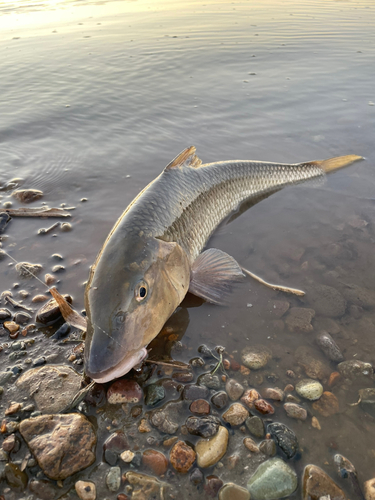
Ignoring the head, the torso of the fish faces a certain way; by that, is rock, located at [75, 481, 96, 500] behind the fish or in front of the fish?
in front

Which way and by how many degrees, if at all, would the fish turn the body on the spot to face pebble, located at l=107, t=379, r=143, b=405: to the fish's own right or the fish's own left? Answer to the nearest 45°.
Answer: approximately 45° to the fish's own left

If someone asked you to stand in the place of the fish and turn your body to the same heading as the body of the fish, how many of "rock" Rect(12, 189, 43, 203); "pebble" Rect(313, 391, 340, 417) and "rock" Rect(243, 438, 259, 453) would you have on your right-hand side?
1

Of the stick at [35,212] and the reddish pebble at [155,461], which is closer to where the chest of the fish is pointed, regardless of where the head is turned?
the reddish pebble

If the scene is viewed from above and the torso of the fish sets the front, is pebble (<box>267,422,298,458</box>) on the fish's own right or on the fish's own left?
on the fish's own left

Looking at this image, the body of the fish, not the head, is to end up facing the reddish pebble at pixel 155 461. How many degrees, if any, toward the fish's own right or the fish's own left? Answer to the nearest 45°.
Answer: approximately 45° to the fish's own left

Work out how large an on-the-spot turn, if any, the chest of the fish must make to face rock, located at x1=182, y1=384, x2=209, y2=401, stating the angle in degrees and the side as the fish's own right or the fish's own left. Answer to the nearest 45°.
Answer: approximately 45° to the fish's own left

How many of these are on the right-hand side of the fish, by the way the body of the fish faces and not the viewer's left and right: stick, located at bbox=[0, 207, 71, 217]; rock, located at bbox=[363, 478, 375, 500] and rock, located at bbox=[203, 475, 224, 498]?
1

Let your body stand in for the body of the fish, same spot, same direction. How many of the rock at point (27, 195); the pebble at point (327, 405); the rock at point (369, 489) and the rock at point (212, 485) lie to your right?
1

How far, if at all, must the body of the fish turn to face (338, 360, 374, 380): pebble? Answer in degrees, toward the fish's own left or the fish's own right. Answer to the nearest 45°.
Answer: approximately 90° to the fish's own left

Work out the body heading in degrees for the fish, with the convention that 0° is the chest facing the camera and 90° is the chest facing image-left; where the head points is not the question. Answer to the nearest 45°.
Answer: approximately 45°
